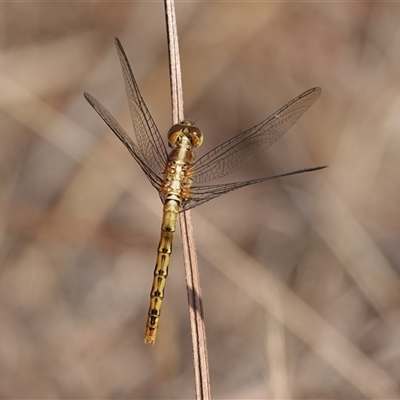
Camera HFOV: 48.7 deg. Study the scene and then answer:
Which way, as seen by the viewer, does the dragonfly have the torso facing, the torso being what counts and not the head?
away from the camera
